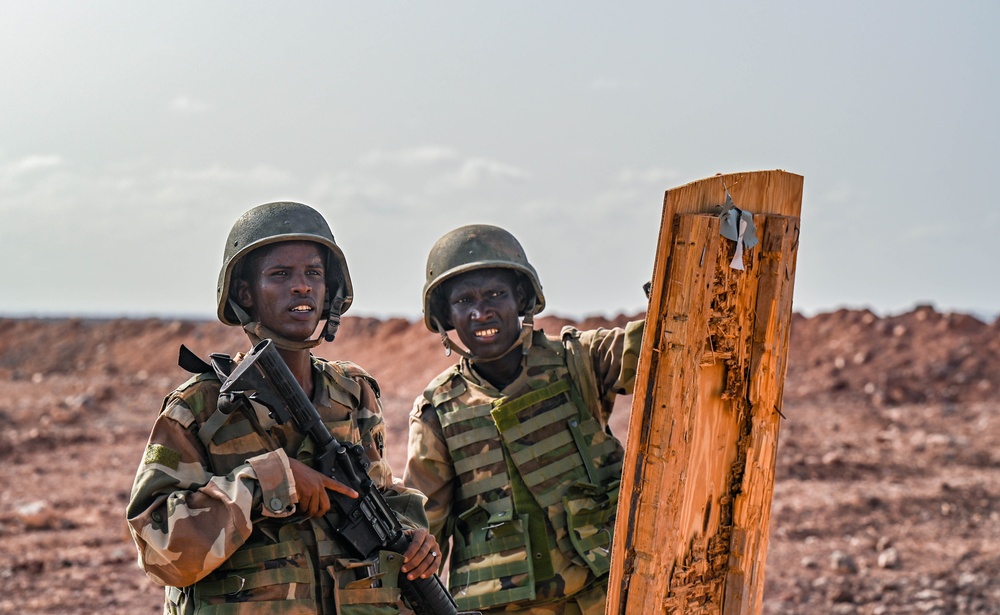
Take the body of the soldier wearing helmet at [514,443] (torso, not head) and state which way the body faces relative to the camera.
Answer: toward the camera

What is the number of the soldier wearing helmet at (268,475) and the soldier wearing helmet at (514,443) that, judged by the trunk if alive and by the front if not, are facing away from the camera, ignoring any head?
0

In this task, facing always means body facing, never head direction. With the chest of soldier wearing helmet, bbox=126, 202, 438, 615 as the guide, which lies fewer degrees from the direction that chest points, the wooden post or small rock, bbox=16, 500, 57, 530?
the wooden post

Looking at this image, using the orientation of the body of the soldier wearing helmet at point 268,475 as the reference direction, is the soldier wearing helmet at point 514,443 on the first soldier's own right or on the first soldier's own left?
on the first soldier's own left

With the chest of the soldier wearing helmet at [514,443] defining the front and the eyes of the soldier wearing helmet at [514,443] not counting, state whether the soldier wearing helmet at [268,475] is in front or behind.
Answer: in front

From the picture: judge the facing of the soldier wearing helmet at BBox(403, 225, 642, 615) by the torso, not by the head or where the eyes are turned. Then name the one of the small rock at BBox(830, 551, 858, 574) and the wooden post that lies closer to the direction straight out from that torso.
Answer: the wooden post

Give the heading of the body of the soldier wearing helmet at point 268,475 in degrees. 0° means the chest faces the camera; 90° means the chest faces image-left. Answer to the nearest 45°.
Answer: approximately 315°

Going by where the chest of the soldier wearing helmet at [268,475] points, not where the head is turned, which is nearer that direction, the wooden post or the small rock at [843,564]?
the wooden post

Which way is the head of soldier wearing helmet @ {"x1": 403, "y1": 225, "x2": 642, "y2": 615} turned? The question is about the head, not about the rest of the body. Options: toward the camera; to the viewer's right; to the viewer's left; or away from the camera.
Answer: toward the camera

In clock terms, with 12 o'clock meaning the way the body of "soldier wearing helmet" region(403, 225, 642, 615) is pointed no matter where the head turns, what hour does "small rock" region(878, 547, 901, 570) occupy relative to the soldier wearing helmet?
The small rock is roughly at 7 o'clock from the soldier wearing helmet.

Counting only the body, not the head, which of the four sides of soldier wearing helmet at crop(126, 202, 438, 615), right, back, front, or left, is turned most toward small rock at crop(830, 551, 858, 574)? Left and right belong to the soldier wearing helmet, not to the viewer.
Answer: left

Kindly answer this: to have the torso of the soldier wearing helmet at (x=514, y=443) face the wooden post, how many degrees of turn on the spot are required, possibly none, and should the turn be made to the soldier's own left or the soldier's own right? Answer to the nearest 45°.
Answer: approximately 45° to the soldier's own left

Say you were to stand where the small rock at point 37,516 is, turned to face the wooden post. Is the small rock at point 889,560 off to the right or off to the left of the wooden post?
left

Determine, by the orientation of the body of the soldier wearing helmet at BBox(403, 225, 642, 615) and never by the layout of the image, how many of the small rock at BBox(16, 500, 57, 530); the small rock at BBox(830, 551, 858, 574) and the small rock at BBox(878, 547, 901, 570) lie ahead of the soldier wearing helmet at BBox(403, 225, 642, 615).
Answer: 0

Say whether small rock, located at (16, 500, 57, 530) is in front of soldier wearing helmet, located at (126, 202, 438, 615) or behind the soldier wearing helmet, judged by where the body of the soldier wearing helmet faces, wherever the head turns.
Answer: behind

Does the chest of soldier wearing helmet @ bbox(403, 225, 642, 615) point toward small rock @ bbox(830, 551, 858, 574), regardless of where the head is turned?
no
